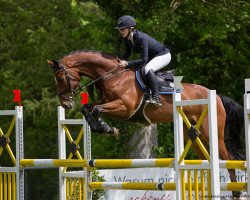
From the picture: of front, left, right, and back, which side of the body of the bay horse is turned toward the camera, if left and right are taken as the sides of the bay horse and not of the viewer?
left

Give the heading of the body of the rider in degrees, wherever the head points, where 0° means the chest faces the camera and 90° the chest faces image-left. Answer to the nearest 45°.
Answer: approximately 90°

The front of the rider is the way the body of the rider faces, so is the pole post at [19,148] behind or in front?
in front
